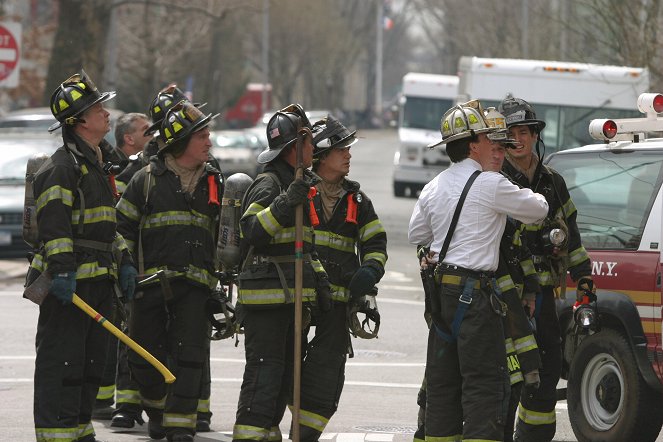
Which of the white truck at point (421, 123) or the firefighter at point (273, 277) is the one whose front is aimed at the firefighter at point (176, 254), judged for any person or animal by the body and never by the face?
the white truck

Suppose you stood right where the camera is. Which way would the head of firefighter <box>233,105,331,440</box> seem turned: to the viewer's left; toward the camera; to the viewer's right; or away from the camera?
to the viewer's right

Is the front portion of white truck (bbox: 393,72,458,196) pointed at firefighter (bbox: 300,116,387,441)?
yes

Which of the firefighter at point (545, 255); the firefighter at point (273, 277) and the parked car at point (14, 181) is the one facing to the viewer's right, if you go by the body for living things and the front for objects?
the firefighter at point (273, 277)

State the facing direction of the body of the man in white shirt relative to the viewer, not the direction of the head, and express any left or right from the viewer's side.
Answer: facing away from the viewer and to the right of the viewer

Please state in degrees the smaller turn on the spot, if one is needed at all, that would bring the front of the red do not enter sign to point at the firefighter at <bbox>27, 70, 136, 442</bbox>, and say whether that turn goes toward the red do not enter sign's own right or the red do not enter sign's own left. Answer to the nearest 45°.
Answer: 0° — it already faces them
